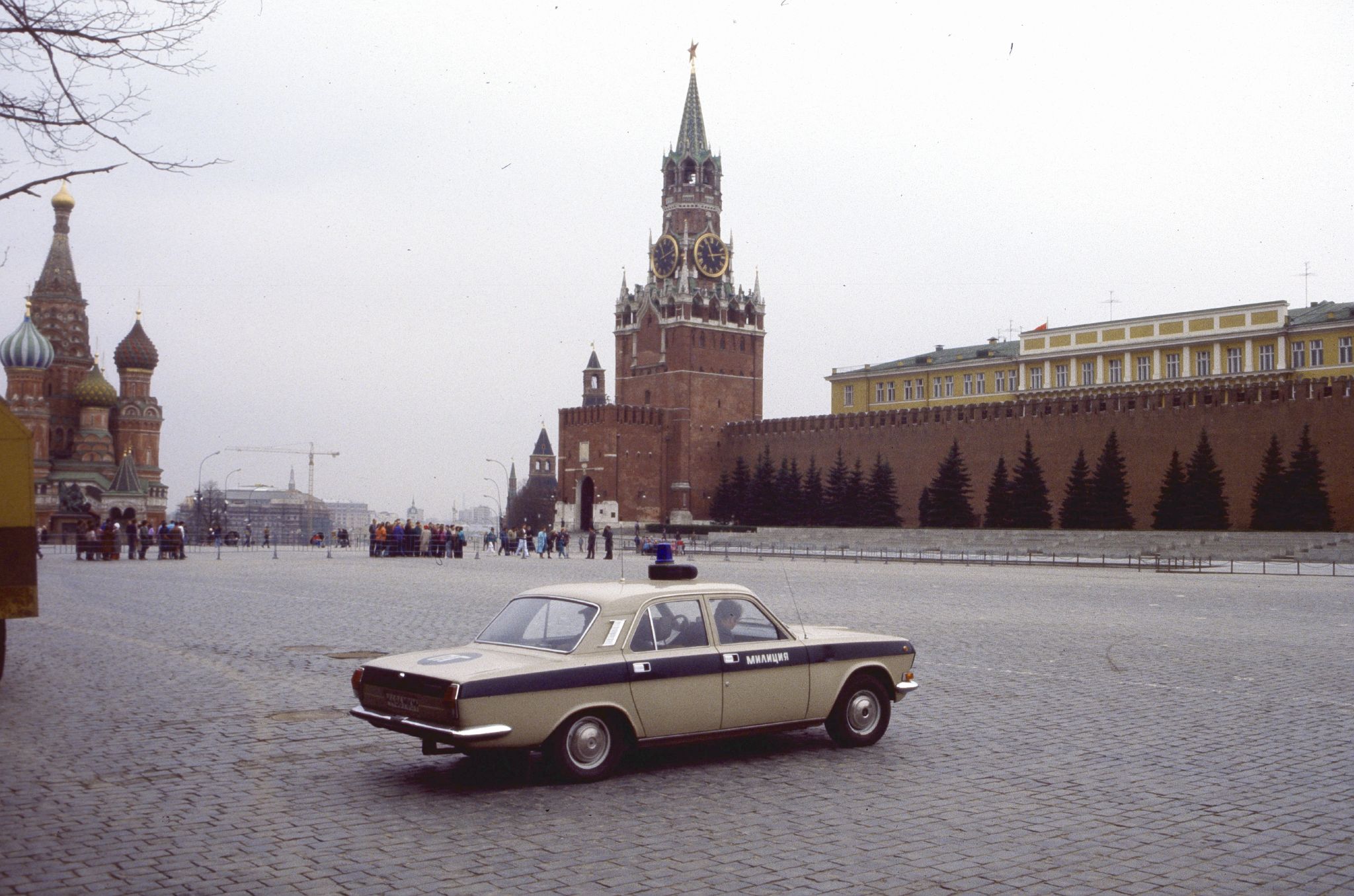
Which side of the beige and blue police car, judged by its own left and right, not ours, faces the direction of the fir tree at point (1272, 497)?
front

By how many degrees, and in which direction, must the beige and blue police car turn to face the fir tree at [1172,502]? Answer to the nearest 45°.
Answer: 0° — it already faces it

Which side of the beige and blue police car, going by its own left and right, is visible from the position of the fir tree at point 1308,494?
front

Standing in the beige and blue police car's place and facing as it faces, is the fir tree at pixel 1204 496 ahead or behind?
ahead

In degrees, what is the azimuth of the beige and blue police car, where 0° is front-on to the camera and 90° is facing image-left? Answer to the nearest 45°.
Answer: approximately 225°
